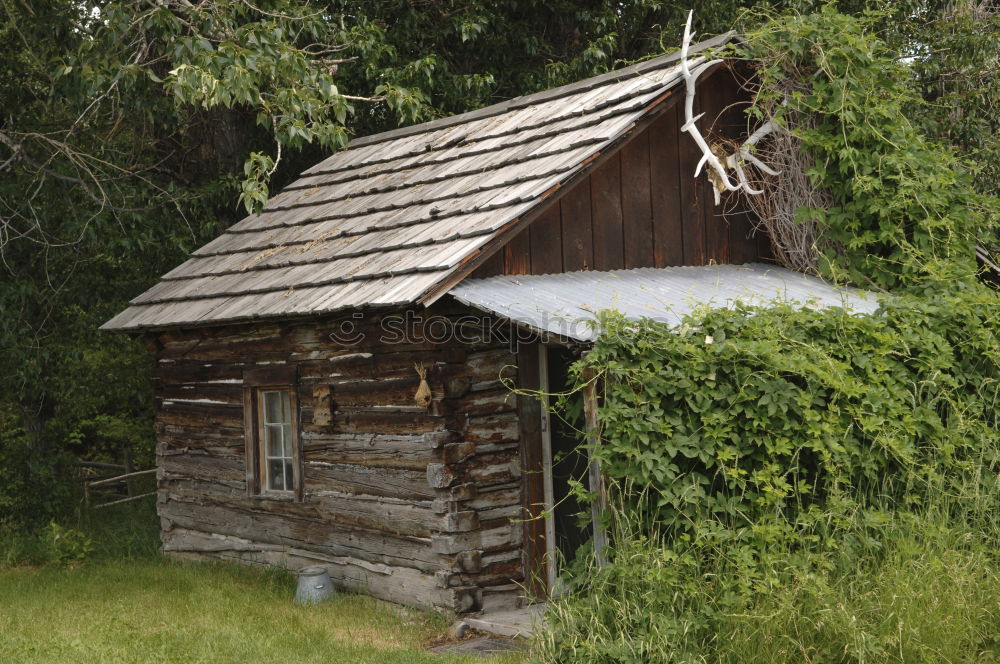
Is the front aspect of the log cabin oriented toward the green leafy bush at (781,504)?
yes

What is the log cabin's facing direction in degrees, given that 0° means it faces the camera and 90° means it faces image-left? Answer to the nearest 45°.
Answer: approximately 315°
